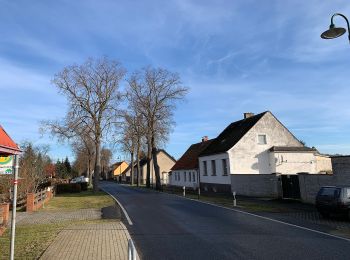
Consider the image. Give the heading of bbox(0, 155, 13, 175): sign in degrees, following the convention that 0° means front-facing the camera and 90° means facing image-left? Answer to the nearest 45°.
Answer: approximately 0°

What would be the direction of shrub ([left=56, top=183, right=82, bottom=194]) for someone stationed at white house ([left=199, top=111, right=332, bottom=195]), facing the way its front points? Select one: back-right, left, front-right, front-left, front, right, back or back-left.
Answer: front-right

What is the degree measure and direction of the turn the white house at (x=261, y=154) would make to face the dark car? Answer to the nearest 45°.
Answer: approximately 45° to its left

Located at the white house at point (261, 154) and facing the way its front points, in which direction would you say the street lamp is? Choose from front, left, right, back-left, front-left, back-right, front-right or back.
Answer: front-left

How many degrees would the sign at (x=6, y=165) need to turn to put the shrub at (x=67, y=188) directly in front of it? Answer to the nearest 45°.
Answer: approximately 180°

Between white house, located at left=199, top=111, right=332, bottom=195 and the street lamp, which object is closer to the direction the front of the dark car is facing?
the white house

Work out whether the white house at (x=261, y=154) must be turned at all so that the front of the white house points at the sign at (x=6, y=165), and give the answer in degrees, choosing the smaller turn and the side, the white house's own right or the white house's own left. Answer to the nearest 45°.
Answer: approximately 45° to the white house's own left

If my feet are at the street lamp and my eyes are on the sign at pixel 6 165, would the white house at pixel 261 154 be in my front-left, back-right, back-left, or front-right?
back-right

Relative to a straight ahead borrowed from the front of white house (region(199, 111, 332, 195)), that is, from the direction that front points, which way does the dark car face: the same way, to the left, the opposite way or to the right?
the opposite way

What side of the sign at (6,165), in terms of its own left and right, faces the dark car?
left

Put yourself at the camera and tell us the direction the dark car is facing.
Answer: facing away from the viewer and to the right of the viewer
